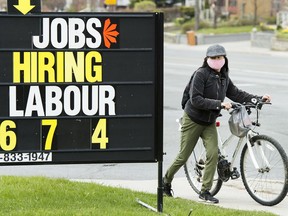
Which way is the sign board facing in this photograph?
toward the camera

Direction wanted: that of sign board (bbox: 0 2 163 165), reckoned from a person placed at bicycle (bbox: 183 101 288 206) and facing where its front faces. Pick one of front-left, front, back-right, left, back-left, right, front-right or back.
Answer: right

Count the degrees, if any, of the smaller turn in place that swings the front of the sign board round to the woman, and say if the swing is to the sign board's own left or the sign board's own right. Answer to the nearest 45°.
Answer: approximately 135° to the sign board's own left

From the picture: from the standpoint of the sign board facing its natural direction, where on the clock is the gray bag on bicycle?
The gray bag on bicycle is roughly at 8 o'clock from the sign board.

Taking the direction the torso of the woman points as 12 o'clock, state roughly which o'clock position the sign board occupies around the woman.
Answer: The sign board is roughly at 3 o'clock from the woman.

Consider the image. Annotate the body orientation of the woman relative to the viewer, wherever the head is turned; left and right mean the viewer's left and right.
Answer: facing the viewer and to the right of the viewer
